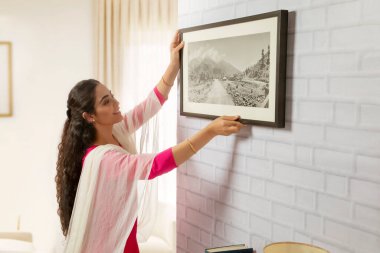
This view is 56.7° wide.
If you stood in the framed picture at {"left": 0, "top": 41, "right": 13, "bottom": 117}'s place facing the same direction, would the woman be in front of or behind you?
in front

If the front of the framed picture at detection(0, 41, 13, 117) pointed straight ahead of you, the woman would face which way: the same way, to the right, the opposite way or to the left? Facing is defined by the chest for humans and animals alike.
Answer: to the left

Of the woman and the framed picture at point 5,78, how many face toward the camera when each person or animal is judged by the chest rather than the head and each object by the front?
1

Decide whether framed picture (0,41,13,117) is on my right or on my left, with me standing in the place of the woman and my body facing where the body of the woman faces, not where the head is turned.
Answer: on my left

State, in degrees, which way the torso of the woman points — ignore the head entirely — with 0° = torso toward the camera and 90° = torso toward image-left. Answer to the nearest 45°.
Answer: approximately 270°

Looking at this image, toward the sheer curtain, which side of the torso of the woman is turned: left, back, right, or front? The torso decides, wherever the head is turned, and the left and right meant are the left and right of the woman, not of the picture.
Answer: left

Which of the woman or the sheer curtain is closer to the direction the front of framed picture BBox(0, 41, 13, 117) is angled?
the woman

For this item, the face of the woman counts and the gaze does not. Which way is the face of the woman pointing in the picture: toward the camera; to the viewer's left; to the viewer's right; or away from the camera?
to the viewer's right

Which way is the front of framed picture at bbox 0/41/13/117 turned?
toward the camera

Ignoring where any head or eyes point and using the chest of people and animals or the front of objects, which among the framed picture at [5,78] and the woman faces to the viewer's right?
the woman
